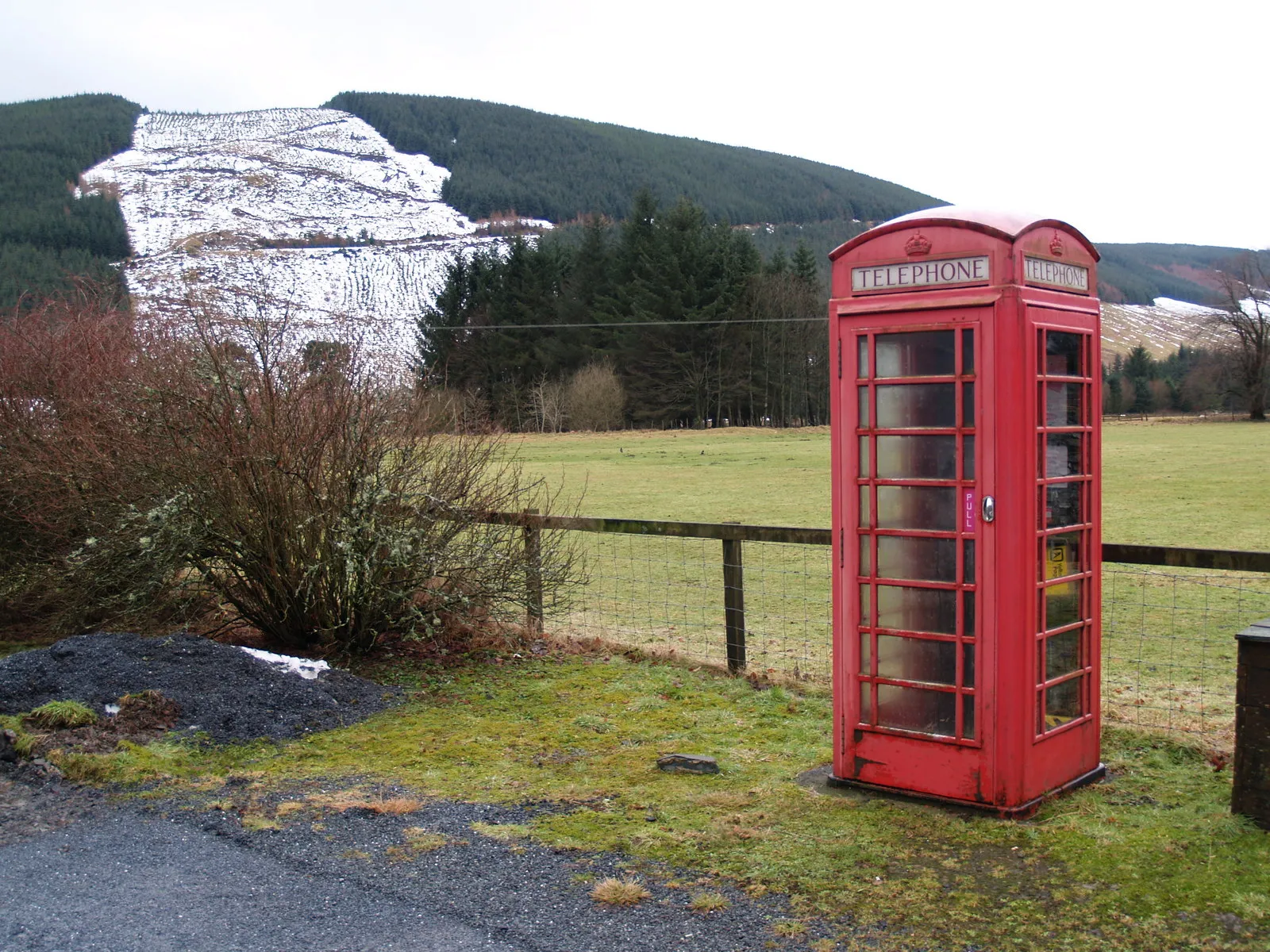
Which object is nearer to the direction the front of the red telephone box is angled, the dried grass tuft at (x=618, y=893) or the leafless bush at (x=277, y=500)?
the dried grass tuft

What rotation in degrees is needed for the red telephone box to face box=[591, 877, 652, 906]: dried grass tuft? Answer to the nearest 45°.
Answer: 0° — it already faces it

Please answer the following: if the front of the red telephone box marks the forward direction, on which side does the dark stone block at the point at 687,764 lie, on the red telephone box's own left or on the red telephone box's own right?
on the red telephone box's own right

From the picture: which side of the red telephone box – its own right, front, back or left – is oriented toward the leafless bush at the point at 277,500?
right

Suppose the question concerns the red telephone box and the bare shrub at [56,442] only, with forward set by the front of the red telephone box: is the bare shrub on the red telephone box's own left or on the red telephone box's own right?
on the red telephone box's own right

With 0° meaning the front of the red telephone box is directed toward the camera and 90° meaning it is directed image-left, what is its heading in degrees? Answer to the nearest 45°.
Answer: approximately 45°

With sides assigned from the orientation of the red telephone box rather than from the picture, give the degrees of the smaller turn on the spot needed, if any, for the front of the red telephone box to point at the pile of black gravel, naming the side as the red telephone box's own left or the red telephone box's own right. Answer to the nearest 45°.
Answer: approximately 45° to the red telephone box's own right

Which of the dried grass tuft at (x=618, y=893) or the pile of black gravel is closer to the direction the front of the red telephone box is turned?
the dried grass tuft
